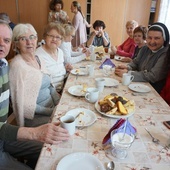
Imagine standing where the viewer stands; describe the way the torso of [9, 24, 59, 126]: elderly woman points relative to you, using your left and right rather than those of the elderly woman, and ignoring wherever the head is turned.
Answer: facing the viewer and to the right of the viewer

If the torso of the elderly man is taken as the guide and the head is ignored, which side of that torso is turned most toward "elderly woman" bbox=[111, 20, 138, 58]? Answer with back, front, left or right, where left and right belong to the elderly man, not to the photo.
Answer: left

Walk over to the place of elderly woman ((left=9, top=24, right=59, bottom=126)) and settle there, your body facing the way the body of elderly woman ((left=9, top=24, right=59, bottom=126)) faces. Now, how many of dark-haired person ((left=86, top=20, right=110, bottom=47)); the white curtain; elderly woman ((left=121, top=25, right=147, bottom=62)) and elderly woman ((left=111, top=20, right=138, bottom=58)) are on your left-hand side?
4

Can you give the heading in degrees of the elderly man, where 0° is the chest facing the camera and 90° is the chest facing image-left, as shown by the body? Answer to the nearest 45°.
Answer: approximately 315°

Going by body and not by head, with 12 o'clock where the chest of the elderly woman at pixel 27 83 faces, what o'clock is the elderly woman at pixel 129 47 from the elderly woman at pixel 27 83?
the elderly woman at pixel 129 47 is roughly at 9 o'clock from the elderly woman at pixel 27 83.

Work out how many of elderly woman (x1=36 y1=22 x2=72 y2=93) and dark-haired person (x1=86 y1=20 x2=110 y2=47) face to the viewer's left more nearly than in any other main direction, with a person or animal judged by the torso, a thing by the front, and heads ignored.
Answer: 0

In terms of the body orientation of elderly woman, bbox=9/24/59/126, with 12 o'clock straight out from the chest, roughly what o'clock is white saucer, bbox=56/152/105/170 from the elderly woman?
The white saucer is roughly at 1 o'clock from the elderly woman.

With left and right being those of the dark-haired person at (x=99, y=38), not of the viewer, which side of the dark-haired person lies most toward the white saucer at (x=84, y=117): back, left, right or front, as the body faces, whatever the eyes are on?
front

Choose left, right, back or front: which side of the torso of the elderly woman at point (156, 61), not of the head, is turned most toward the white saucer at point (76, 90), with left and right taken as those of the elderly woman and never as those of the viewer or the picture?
front

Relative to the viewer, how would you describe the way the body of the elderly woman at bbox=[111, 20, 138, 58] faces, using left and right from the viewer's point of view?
facing the viewer and to the left of the viewer
